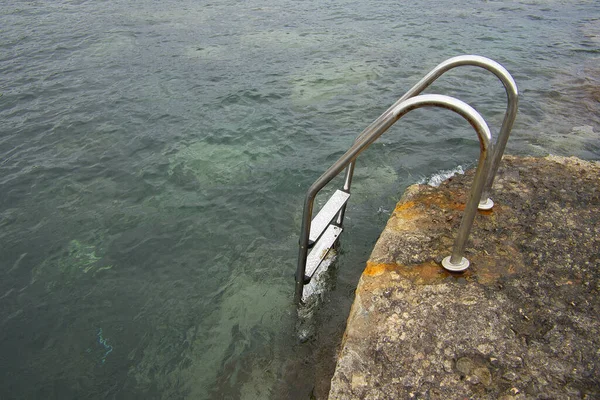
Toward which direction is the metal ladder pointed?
to the viewer's left
